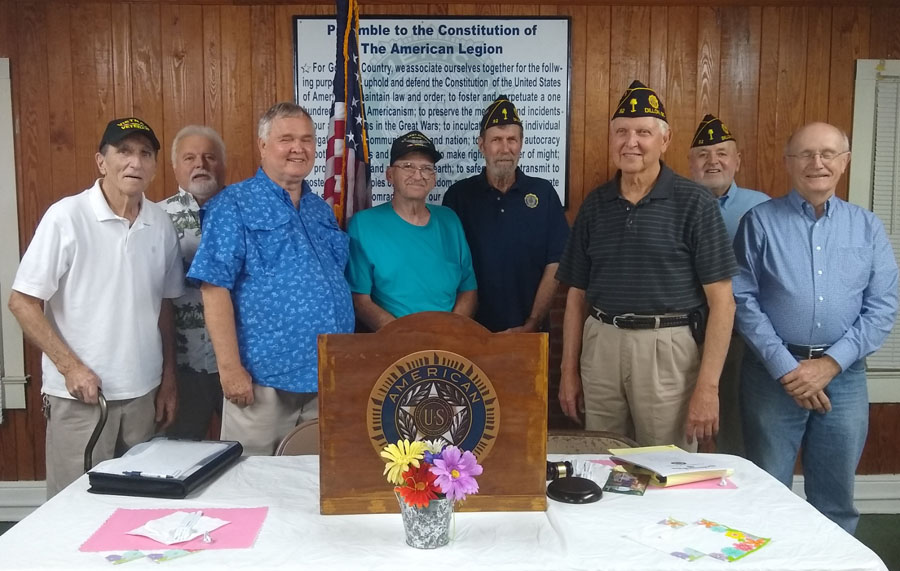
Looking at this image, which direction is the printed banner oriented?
toward the camera

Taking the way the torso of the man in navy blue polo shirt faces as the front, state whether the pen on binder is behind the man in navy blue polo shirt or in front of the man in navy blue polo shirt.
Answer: in front

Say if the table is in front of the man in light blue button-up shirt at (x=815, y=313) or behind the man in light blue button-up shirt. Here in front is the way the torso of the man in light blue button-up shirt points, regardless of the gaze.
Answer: in front

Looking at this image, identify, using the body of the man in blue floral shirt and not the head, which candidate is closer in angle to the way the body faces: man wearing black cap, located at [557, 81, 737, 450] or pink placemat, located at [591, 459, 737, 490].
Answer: the pink placemat

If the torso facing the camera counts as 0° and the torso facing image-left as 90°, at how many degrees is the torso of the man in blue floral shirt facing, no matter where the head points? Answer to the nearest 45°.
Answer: approximately 315°

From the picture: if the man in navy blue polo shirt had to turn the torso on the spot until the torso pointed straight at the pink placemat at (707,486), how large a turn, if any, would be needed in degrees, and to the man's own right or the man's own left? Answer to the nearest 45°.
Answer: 0° — they already face it

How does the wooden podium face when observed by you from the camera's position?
facing the viewer

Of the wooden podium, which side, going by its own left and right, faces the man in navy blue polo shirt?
back

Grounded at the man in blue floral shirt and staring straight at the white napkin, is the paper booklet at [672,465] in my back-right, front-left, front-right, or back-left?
front-left

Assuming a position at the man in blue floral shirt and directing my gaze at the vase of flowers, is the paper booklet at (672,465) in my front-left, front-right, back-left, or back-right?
front-left

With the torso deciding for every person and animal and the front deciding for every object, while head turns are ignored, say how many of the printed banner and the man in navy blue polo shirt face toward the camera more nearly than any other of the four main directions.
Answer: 2

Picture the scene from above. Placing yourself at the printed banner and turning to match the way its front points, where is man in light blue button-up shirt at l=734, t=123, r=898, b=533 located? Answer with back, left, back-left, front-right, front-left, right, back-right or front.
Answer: front-left

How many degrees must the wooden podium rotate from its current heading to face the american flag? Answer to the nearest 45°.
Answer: approximately 180°
